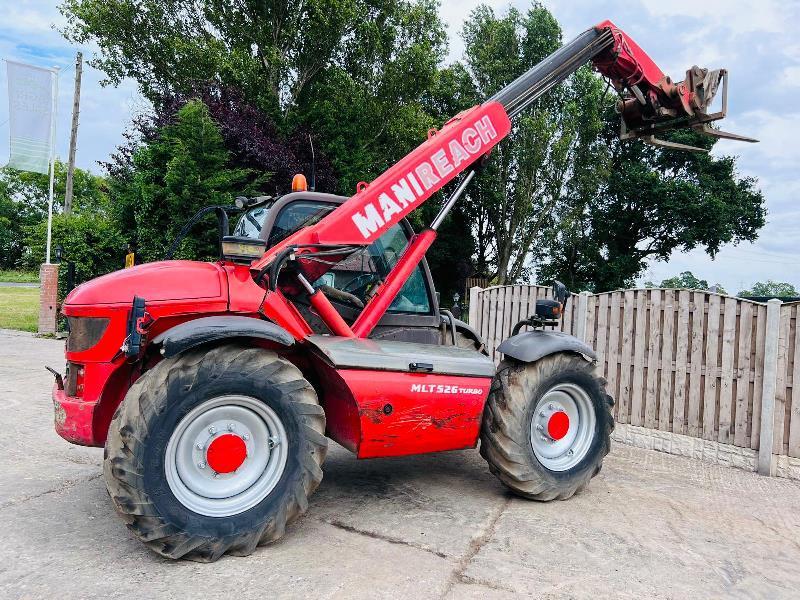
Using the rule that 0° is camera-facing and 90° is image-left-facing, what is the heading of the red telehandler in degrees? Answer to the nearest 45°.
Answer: approximately 225°

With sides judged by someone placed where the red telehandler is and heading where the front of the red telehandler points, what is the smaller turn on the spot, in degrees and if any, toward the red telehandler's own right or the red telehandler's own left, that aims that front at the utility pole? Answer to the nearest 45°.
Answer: approximately 90° to the red telehandler's own left

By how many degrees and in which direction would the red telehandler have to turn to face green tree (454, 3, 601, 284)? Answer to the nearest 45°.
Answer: approximately 45° to its left

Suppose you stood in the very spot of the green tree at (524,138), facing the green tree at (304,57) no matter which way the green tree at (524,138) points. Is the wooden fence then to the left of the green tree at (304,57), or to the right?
left

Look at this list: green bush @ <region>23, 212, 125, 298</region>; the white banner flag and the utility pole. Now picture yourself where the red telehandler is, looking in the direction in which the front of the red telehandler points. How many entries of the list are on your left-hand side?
3

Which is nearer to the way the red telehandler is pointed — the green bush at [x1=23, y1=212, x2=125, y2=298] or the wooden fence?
the wooden fence

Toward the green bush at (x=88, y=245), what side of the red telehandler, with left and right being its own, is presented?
left

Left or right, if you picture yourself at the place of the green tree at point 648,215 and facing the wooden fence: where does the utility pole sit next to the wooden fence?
right

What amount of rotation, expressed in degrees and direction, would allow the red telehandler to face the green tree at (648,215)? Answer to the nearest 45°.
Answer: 0° — it already faces it

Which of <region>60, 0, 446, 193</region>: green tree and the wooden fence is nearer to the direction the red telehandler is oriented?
the wooden fence

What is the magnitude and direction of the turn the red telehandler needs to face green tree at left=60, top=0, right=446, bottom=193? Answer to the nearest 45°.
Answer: approximately 45° to its left

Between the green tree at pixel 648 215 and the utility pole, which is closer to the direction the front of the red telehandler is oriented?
the green tree
